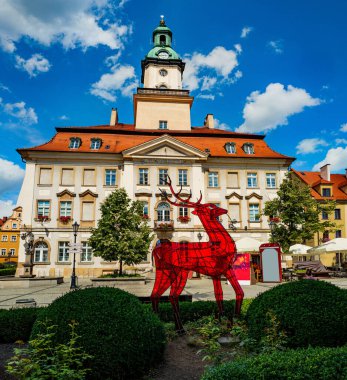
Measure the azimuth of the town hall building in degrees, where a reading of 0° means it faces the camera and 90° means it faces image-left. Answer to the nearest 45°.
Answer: approximately 0°

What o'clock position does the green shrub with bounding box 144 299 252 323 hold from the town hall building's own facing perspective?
The green shrub is roughly at 12 o'clock from the town hall building.

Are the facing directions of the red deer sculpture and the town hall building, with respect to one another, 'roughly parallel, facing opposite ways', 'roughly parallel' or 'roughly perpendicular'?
roughly perpendicular

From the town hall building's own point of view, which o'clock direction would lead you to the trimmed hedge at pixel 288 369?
The trimmed hedge is roughly at 12 o'clock from the town hall building.

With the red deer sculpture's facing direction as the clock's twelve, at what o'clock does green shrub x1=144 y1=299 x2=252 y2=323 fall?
The green shrub is roughly at 9 o'clock from the red deer sculpture.

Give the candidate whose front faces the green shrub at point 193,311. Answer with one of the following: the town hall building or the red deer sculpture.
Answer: the town hall building

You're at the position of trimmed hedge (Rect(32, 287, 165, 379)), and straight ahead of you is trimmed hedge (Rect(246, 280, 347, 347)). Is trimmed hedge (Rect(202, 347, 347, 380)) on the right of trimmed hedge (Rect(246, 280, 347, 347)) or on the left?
right

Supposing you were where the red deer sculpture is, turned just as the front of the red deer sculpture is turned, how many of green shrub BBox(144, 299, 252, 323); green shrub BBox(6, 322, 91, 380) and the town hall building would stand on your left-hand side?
2
